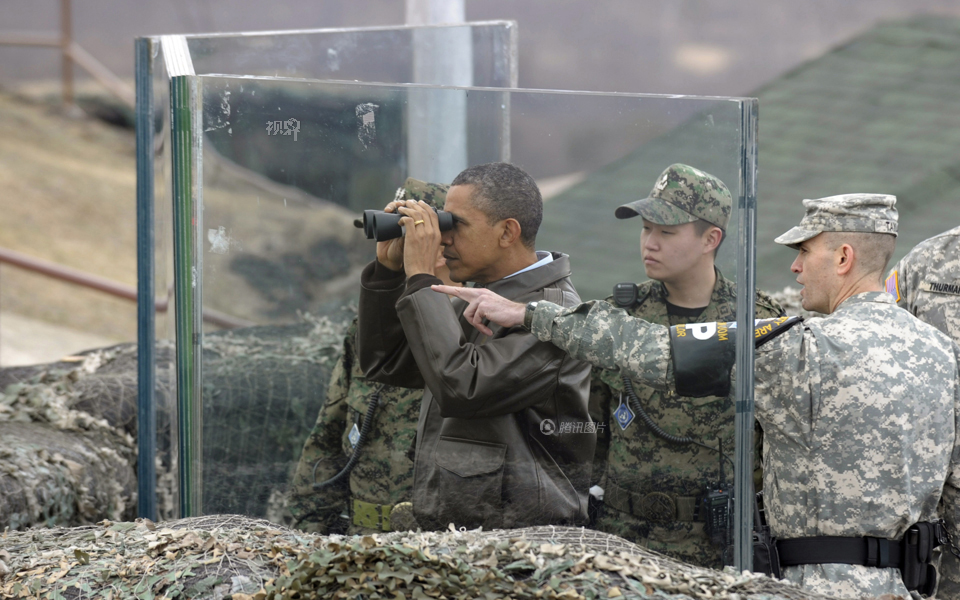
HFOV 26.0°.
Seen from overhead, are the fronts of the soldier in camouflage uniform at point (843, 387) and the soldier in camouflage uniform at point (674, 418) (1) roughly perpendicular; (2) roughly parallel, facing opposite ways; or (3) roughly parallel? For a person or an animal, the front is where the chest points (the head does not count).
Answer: roughly perpendicular

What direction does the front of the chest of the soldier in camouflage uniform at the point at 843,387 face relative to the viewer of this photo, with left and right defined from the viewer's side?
facing away from the viewer and to the left of the viewer

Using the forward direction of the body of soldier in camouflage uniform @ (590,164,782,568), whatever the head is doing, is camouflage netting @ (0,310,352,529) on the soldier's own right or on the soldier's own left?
on the soldier's own right

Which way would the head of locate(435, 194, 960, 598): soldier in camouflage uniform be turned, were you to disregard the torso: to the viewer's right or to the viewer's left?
to the viewer's left

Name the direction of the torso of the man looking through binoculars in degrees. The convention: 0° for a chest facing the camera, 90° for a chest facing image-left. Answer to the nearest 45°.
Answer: approximately 90°

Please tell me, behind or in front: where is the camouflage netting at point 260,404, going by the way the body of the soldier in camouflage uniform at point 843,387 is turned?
in front

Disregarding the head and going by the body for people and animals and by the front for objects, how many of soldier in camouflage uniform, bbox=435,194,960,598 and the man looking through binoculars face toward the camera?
0

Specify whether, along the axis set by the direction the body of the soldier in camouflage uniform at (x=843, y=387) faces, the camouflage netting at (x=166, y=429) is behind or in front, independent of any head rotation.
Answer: in front

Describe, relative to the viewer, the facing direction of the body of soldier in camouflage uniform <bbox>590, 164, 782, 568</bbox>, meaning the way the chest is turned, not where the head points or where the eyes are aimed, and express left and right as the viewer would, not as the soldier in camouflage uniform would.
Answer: facing the viewer and to the left of the viewer

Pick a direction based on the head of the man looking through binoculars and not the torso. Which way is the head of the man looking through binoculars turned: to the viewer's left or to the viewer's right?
to the viewer's left
